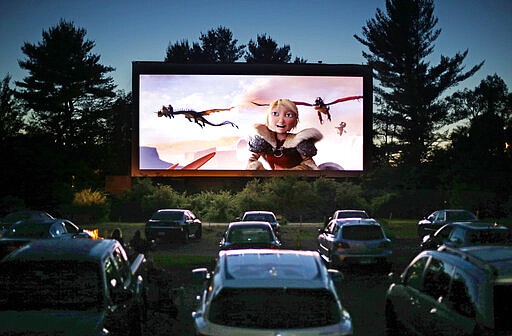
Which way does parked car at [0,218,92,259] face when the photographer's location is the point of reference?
facing away from the viewer and to the right of the viewer

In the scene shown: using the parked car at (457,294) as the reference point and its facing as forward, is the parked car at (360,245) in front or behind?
in front

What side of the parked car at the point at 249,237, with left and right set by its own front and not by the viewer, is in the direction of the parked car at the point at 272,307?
back

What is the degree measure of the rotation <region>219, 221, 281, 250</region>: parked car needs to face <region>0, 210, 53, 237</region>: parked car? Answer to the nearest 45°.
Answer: approximately 45° to its left

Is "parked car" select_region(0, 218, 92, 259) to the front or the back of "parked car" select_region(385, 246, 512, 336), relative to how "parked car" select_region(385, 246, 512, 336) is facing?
to the front

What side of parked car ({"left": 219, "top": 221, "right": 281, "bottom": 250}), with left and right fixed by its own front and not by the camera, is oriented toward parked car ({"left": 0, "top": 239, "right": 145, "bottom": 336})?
back

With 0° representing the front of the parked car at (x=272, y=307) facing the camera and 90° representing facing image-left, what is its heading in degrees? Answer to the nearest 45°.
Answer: approximately 180°

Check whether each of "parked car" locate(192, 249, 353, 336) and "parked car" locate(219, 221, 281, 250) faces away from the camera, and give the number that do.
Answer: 2

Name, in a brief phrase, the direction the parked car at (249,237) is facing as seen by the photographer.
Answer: facing away from the viewer

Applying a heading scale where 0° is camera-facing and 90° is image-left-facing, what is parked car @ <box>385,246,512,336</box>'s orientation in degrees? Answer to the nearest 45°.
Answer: approximately 135°

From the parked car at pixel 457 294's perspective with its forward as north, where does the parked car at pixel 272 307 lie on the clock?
the parked car at pixel 272 307 is roughly at 9 o'clock from the parked car at pixel 457 294.
